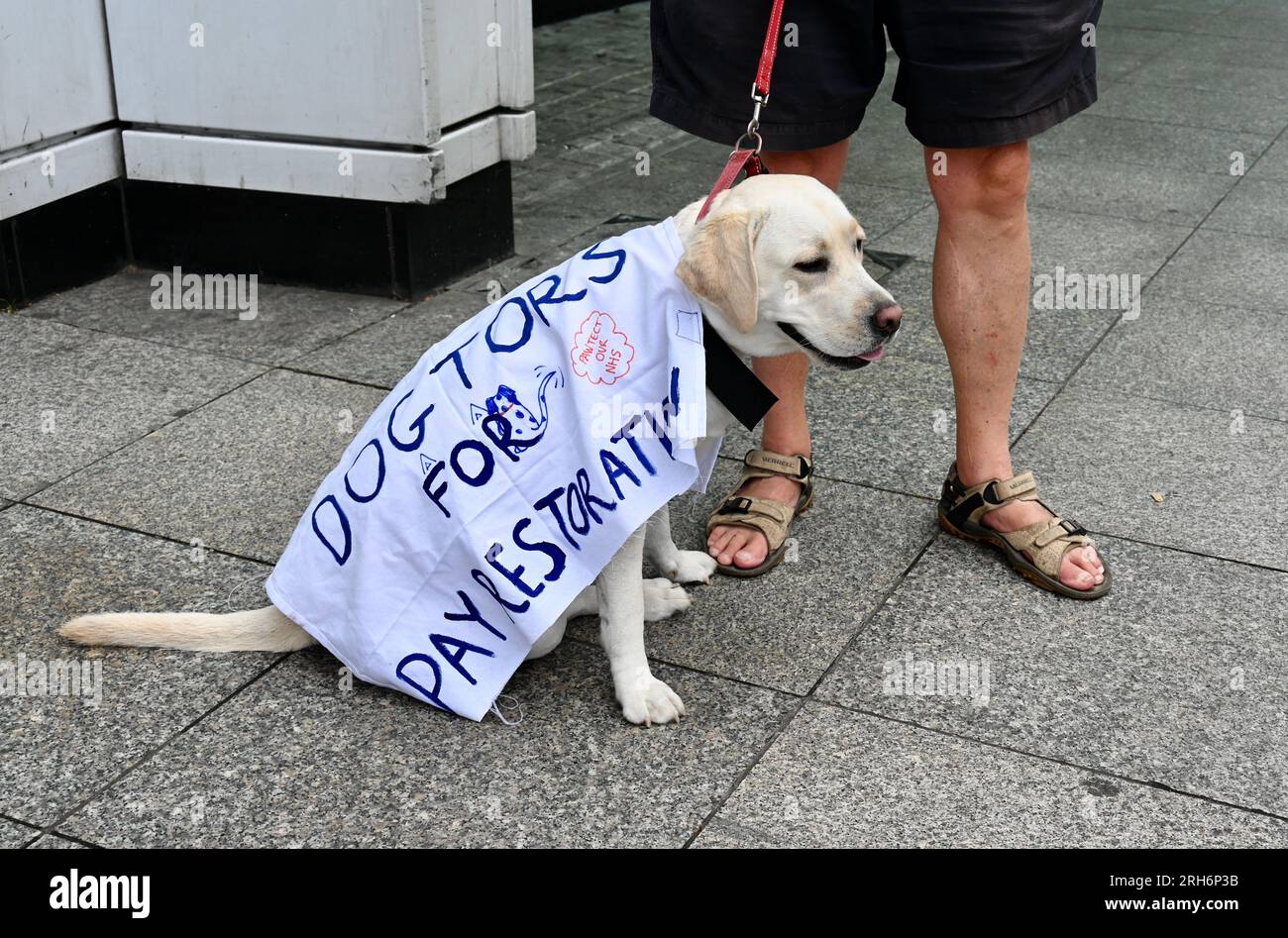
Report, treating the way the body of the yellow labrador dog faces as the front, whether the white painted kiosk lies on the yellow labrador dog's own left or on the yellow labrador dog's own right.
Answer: on the yellow labrador dog's own left

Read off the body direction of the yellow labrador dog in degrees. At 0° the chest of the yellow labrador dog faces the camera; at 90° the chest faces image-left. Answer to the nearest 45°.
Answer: approximately 270°
